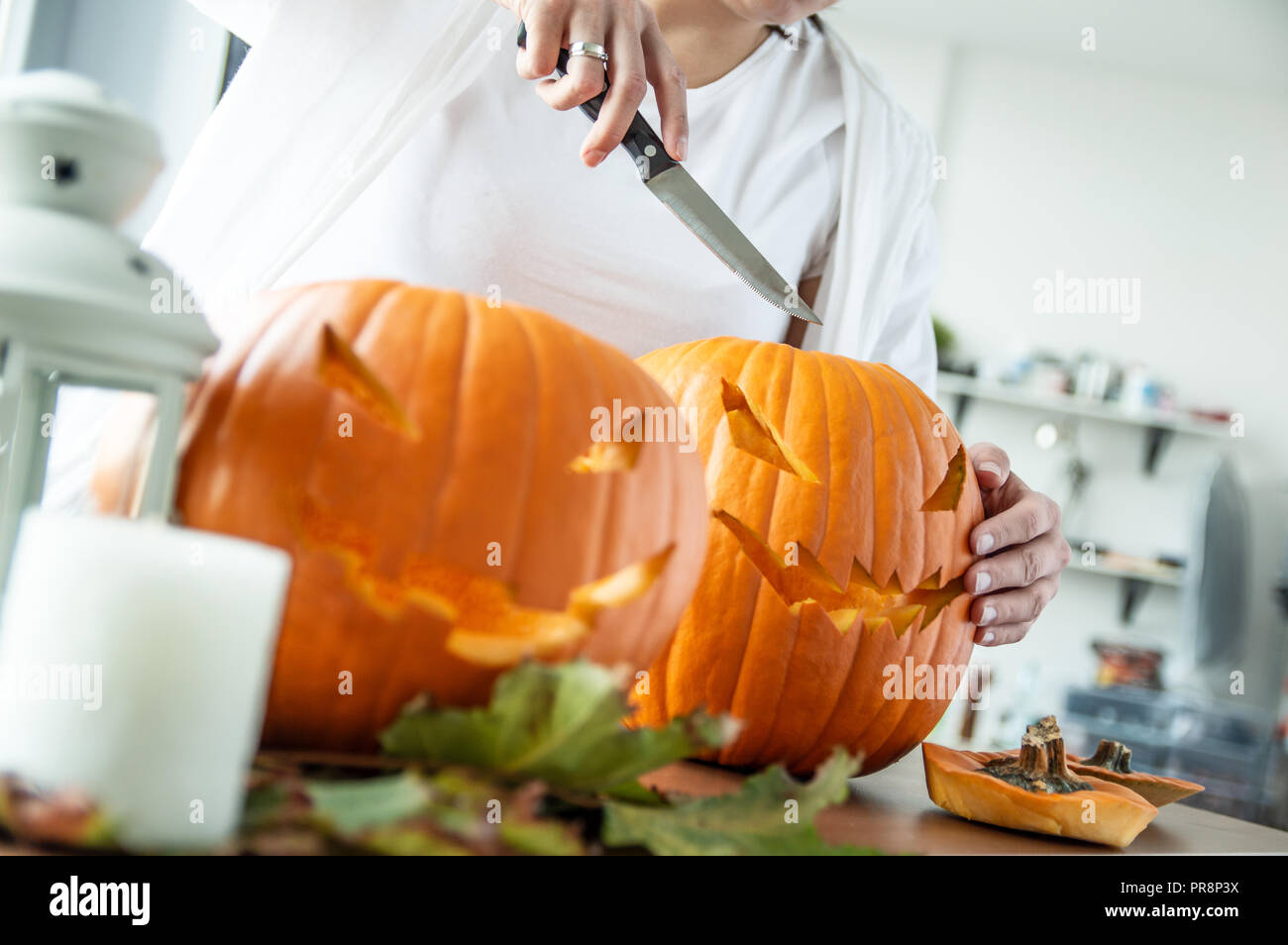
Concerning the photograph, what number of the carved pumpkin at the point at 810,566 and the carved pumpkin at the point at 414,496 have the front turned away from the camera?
0

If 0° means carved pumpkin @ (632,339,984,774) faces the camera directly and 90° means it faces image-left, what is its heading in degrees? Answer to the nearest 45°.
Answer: approximately 315°

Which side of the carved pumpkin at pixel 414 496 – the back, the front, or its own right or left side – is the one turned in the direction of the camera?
front
